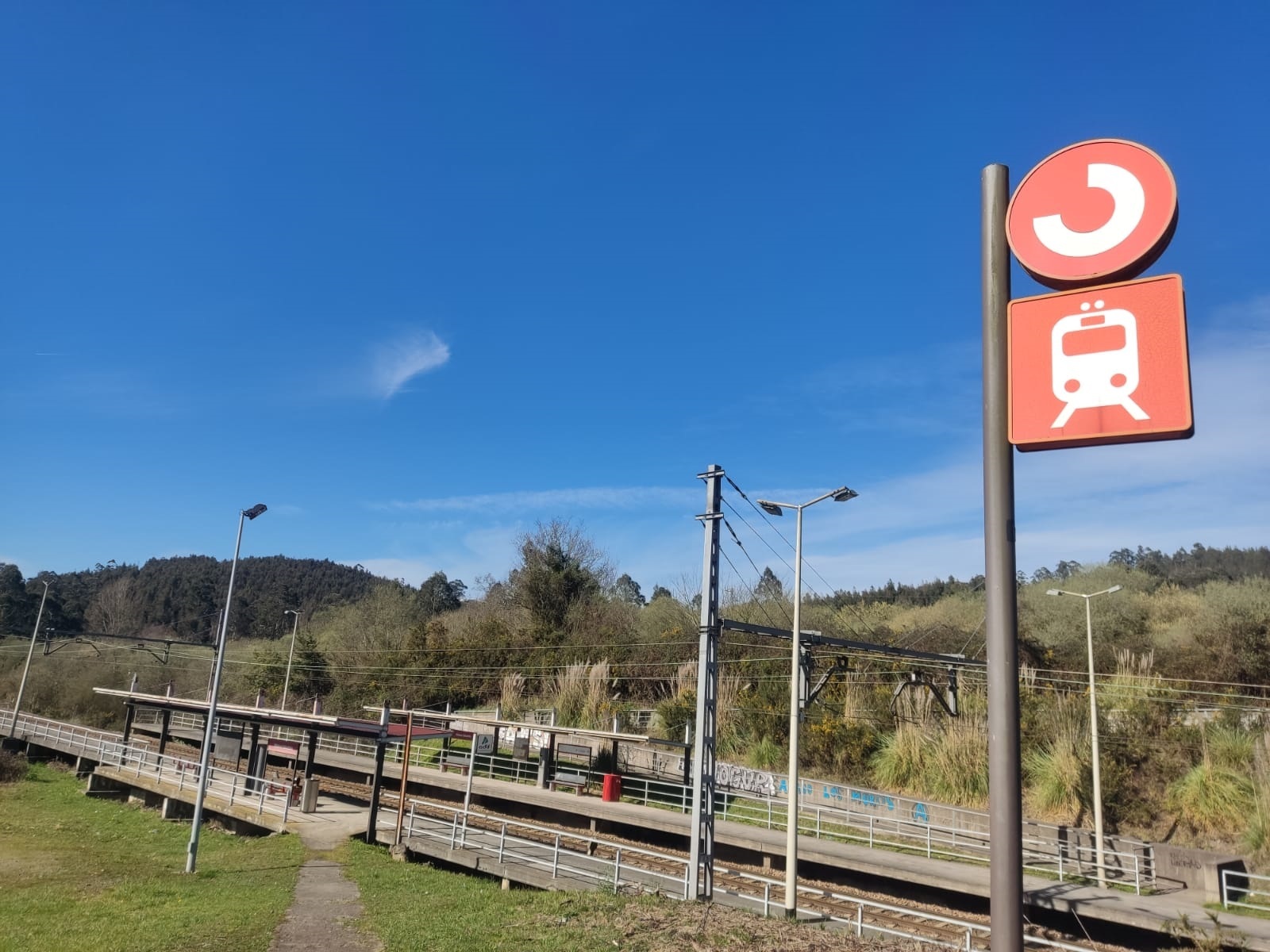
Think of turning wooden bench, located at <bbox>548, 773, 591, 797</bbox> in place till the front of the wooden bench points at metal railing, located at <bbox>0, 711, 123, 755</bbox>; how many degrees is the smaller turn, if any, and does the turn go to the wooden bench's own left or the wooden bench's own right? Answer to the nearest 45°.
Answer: approximately 45° to the wooden bench's own right

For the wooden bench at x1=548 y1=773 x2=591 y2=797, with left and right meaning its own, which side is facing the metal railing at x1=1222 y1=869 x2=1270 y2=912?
left

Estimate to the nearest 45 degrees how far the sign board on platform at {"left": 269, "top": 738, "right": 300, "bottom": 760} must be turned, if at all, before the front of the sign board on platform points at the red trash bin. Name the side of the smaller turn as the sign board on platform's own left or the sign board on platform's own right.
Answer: approximately 135° to the sign board on platform's own left

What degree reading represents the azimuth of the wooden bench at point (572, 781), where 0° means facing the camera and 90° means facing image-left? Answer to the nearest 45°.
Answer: approximately 45°

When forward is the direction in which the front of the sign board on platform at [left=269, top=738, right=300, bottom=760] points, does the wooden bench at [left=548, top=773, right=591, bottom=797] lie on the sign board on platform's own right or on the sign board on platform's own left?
on the sign board on platform's own left

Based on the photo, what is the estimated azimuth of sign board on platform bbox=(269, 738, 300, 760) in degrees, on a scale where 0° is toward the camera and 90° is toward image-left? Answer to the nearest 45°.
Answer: approximately 45°

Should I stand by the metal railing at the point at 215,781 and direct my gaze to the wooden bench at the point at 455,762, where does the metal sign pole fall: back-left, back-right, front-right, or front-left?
back-right
